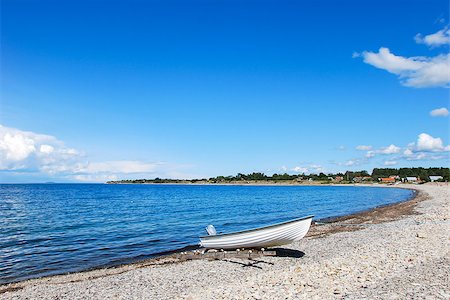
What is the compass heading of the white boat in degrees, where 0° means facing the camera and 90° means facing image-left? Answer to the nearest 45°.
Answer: approximately 270°
